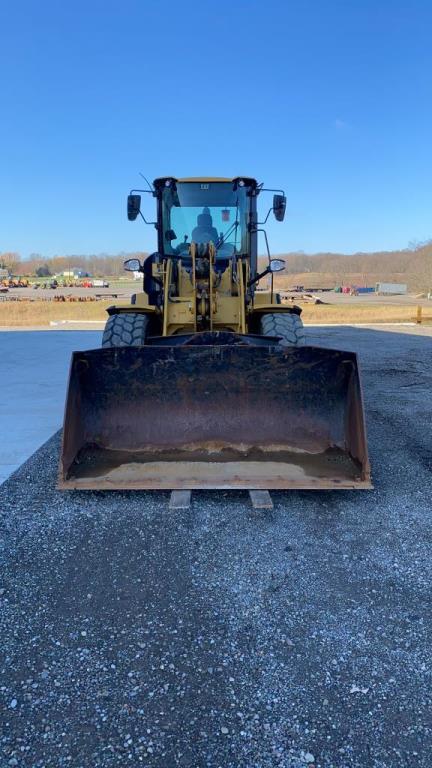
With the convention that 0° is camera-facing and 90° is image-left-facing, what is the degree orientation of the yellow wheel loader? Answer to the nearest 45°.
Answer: approximately 0°
